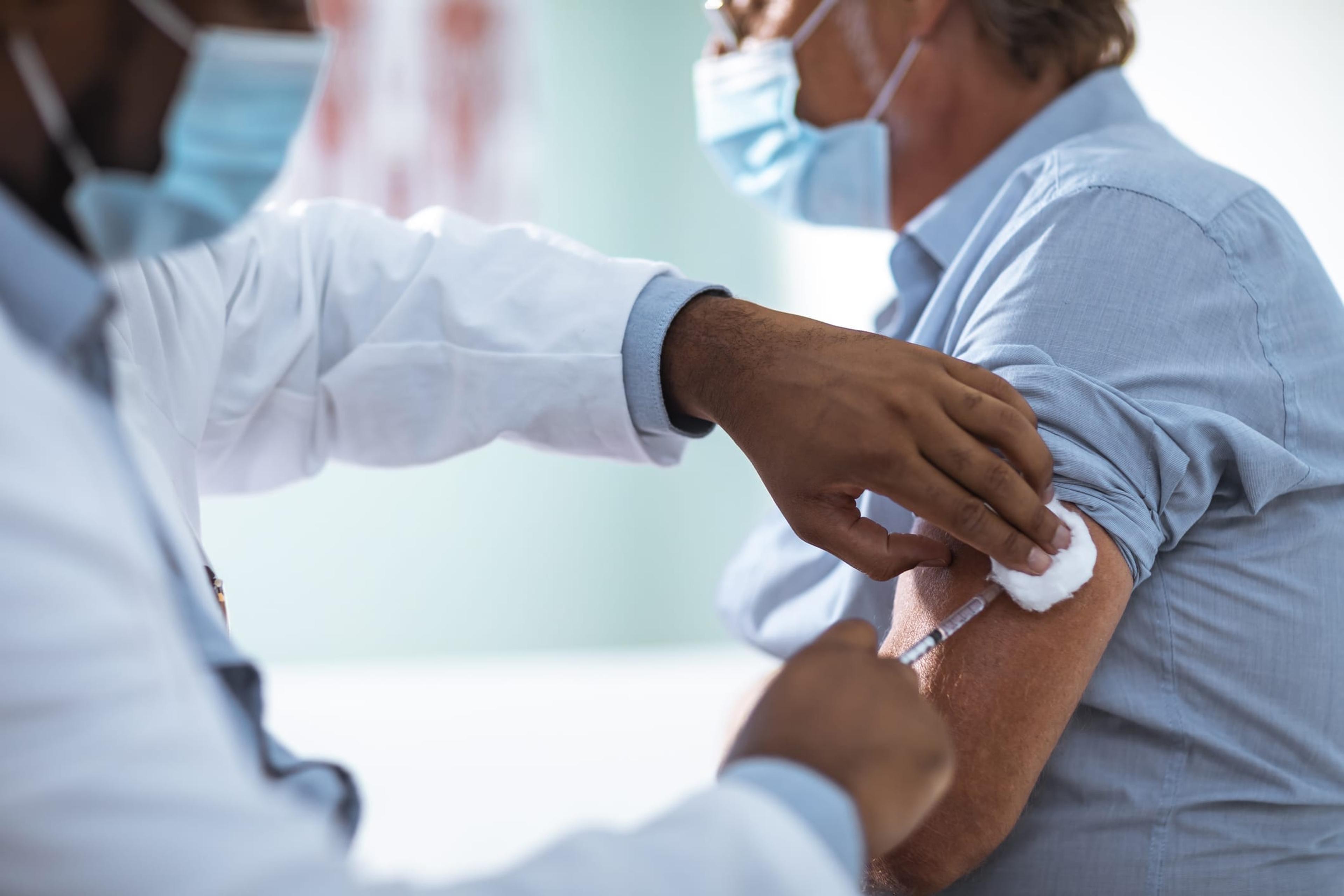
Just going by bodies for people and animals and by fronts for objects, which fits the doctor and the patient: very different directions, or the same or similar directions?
very different directions

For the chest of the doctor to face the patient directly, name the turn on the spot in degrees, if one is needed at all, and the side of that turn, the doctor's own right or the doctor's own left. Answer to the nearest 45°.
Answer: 0° — they already face them

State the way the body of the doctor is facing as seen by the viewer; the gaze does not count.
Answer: to the viewer's right

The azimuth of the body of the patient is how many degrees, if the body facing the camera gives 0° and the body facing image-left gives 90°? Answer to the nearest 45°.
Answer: approximately 90°

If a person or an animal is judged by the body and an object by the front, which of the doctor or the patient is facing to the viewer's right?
the doctor

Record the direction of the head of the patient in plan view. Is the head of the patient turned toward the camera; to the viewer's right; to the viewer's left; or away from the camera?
to the viewer's left

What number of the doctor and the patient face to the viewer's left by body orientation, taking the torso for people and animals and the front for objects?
1

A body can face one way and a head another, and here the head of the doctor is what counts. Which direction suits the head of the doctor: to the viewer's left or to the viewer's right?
to the viewer's right
